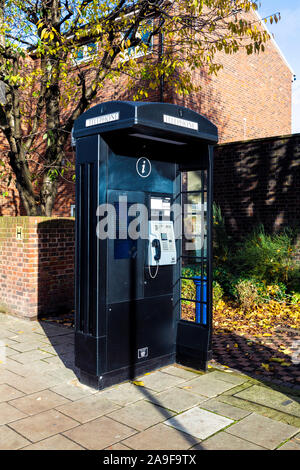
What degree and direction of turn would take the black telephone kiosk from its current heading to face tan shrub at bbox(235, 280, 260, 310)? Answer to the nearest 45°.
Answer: approximately 90° to its left

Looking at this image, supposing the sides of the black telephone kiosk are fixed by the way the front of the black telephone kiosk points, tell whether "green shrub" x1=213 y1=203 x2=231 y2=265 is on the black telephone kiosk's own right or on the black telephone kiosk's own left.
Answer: on the black telephone kiosk's own left

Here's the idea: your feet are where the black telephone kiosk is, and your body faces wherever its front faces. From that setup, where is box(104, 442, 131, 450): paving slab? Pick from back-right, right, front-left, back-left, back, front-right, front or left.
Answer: front-right

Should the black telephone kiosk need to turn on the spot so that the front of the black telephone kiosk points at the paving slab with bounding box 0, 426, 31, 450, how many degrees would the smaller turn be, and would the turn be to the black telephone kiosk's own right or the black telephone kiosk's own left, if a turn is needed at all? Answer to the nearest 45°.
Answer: approximately 90° to the black telephone kiosk's own right

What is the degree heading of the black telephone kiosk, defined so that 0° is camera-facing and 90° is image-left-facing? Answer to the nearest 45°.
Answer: approximately 315°

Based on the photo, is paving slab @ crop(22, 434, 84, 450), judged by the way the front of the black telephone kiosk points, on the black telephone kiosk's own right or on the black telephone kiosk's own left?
on the black telephone kiosk's own right
